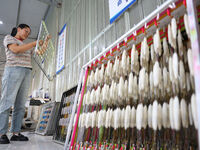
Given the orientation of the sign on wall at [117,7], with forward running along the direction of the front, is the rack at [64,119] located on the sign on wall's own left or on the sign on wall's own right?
on the sign on wall's own right

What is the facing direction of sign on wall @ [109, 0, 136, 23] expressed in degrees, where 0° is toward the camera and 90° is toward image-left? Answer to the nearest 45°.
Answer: approximately 45°

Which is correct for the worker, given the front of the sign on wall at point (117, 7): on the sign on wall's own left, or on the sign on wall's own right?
on the sign on wall's own right
